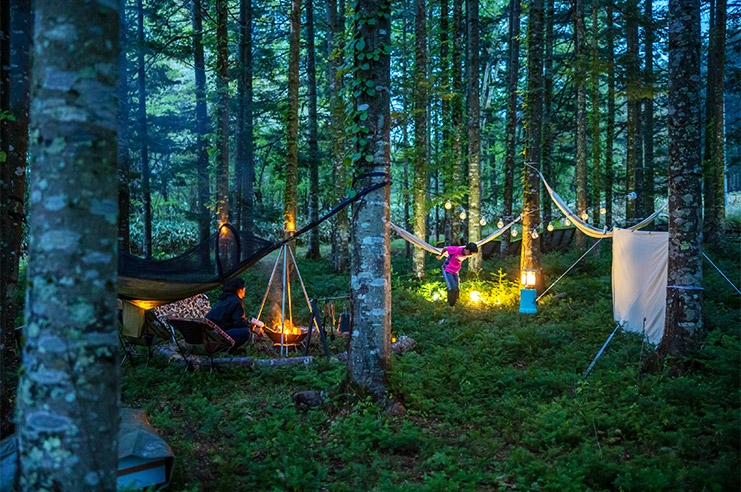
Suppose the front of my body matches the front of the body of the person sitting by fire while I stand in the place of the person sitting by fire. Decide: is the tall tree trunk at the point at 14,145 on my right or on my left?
on my right

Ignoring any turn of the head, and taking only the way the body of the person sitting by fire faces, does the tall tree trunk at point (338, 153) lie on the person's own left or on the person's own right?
on the person's own left

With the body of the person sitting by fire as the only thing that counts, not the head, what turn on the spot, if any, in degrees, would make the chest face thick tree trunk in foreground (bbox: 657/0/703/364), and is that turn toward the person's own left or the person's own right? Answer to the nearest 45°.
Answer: approximately 45° to the person's own right

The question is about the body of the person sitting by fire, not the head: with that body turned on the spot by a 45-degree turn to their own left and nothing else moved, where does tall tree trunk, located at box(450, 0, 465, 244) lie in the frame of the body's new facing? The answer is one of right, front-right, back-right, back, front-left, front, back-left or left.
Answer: front

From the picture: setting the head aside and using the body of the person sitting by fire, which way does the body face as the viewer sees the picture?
to the viewer's right

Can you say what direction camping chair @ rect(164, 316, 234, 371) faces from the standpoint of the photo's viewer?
facing away from the viewer and to the right of the viewer

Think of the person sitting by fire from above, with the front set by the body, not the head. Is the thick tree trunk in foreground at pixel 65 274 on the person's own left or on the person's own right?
on the person's own right

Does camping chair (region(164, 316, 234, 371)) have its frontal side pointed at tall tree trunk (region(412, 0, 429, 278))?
yes

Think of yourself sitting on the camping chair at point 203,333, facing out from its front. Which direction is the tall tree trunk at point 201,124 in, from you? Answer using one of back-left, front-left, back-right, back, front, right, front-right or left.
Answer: front-left
